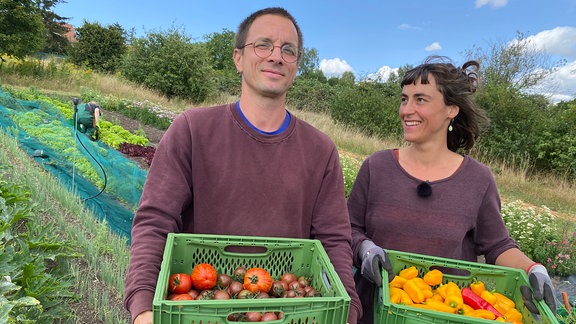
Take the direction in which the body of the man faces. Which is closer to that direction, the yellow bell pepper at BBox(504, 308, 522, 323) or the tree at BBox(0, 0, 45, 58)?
the yellow bell pepper

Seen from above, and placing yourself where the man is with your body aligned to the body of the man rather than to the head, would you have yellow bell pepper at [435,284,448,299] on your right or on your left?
on your left

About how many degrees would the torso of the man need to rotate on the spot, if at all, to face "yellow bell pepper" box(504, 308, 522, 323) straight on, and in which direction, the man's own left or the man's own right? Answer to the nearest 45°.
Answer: approximately 90° to the man's own left

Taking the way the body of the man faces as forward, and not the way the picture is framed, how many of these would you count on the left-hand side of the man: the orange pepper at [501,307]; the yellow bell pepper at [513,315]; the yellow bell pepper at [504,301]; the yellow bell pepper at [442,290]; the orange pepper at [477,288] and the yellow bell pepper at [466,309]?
6

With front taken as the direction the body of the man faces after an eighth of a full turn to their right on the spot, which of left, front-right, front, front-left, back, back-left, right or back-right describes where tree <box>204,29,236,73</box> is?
back-right

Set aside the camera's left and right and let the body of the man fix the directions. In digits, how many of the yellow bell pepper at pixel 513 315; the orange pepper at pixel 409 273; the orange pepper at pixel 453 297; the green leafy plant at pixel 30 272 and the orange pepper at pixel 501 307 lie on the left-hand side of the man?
4

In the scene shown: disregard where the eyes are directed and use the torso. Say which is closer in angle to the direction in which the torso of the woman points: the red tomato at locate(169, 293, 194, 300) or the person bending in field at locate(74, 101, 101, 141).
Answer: the red tomato

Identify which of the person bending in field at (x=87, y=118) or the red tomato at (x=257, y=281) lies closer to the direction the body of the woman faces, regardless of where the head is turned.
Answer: the red tomato

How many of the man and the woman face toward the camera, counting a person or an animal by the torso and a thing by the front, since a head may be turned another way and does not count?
2

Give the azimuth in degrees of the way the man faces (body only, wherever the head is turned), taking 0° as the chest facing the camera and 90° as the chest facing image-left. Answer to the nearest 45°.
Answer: approximately 0°

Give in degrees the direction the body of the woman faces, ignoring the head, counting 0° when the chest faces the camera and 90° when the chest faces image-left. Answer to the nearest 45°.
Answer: approximately 0°
